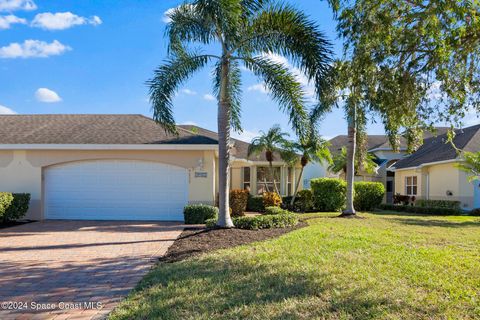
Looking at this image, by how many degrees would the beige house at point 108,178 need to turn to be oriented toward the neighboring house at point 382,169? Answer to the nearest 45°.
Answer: approximately 135° to its left

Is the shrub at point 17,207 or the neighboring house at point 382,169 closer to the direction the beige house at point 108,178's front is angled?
the shrub

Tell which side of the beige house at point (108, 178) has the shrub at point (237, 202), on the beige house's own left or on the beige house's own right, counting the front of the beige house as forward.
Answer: on the beige house's own left

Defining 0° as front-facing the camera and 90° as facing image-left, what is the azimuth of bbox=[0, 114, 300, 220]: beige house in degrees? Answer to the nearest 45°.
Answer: approximately 0°

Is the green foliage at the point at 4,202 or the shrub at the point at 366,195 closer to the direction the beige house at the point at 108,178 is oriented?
the green foliage
